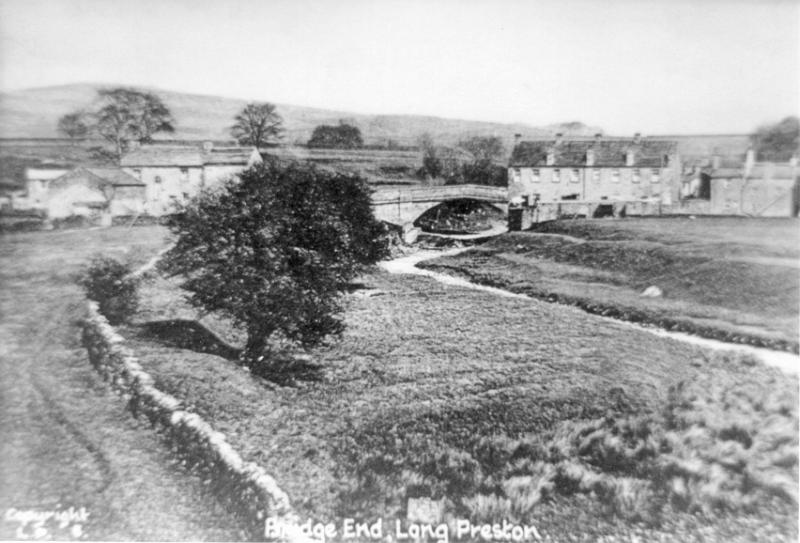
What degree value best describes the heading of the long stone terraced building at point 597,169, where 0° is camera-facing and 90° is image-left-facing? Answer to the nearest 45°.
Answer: approximately 0°

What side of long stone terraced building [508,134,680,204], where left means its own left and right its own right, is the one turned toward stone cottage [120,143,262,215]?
right

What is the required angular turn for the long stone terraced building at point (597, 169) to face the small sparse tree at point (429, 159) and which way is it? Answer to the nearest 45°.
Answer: approximately 90° to its right
